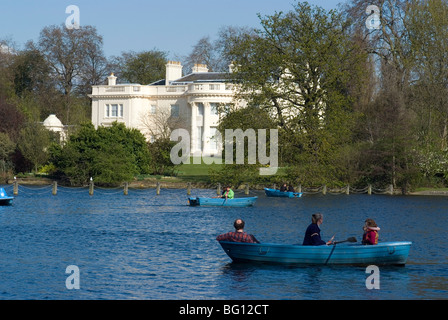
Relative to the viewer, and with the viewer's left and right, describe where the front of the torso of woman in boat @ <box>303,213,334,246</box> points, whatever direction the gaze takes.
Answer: facing to the right of the viewer
